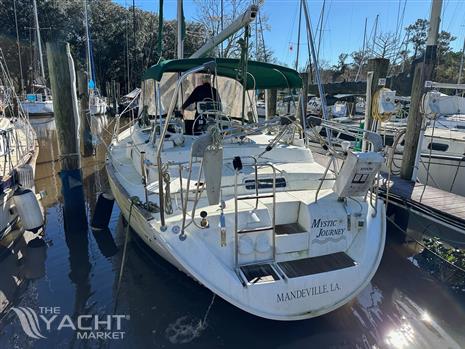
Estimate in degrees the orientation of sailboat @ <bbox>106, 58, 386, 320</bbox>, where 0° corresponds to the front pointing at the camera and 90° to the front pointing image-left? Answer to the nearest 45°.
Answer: approximately 135°

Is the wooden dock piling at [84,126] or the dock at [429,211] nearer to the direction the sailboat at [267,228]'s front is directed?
the wooden dock piling

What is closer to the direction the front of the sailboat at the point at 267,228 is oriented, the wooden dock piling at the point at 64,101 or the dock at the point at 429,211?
the wooden dock piling

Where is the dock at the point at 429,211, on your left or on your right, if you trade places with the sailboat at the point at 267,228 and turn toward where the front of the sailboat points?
on your right

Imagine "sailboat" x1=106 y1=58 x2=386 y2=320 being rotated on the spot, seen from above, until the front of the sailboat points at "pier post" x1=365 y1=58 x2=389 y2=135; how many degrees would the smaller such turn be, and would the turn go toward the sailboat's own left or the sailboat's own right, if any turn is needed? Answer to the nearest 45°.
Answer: approximately 90° to the sailboat's own right

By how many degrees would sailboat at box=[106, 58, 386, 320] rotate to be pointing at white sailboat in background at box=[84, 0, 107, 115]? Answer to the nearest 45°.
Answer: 0° — it already faces it

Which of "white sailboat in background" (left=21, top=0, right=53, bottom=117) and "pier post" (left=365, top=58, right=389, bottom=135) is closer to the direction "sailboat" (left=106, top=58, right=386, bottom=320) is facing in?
the white sailboat in background

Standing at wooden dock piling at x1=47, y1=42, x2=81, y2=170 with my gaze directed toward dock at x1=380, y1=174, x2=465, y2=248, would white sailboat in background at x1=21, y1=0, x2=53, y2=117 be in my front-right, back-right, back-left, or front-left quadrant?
back-left

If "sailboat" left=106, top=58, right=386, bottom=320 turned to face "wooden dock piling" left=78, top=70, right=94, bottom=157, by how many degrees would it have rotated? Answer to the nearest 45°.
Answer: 0° — it already faces it

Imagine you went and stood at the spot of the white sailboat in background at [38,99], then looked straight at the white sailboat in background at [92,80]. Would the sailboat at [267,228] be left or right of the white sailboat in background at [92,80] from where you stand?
right

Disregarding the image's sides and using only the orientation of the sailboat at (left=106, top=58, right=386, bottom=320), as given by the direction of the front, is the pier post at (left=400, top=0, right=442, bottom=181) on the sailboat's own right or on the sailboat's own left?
on the sailboat's own right
